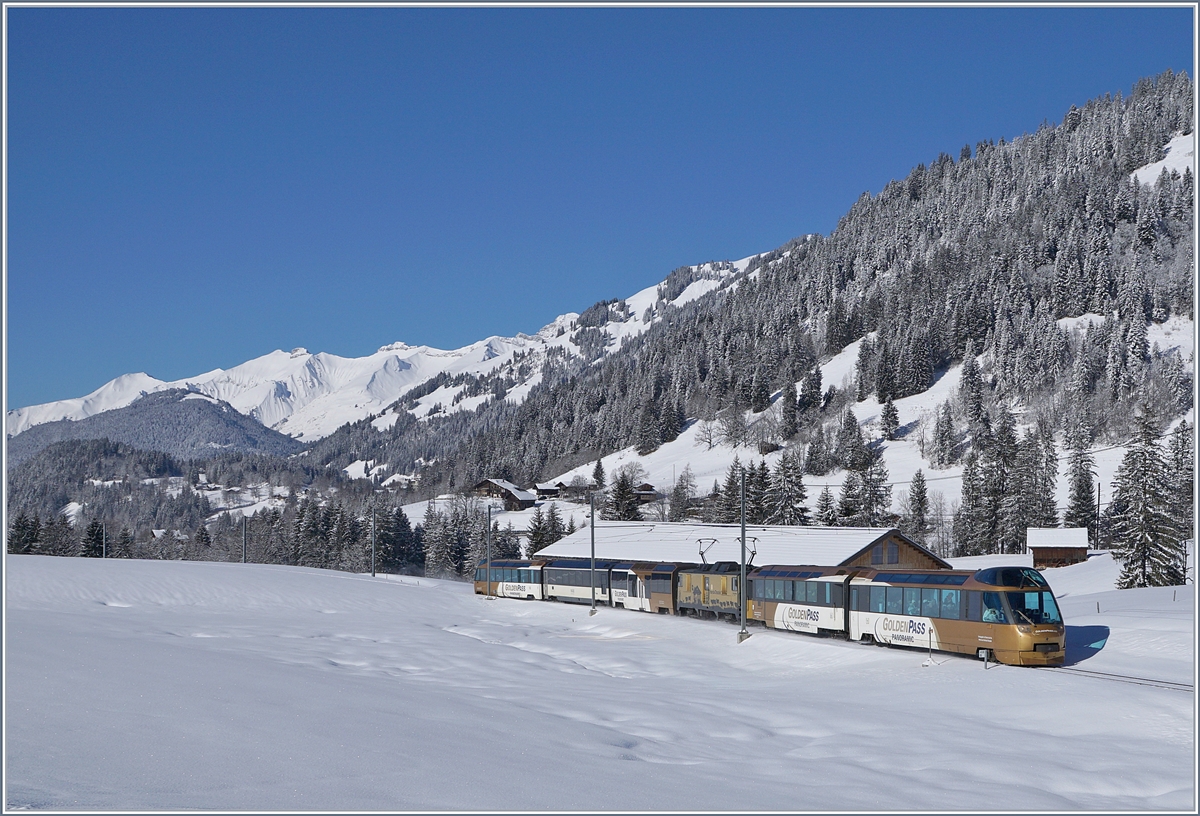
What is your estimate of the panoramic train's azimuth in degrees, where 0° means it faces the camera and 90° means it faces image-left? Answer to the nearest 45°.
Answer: approximately 315°
